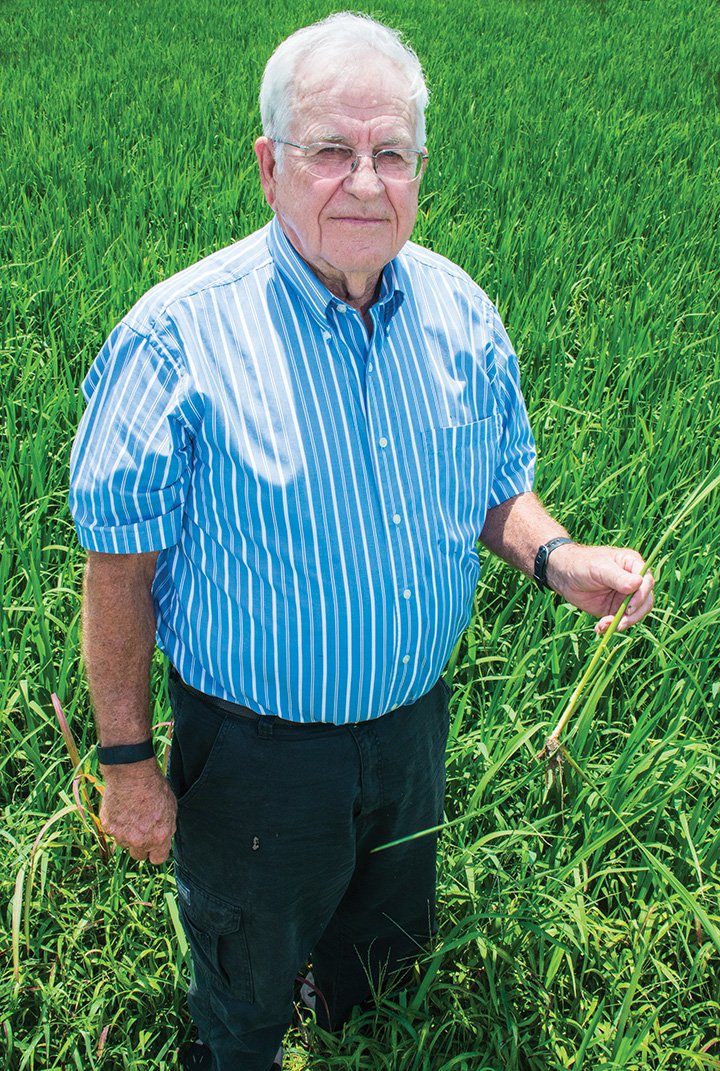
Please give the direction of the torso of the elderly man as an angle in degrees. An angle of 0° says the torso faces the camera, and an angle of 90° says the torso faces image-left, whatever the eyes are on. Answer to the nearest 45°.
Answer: approximately 315°
